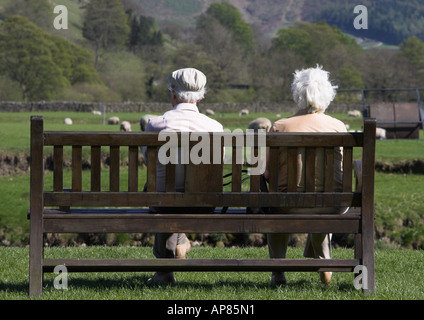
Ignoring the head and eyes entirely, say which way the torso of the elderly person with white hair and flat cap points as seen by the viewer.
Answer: away from the camera

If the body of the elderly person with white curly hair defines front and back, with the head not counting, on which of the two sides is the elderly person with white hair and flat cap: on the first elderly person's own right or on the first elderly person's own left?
on the first elderly person's own left

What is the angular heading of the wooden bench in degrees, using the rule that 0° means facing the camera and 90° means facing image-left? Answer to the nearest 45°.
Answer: approximately 180°

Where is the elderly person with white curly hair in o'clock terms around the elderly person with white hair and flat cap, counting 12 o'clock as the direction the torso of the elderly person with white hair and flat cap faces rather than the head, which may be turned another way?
The elderly person with white curly hair is roughly at 3 o'clock from the elderly person with white hair and flat cap.

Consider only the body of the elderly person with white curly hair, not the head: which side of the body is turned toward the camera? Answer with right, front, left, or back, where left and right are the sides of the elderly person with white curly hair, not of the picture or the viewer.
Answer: back

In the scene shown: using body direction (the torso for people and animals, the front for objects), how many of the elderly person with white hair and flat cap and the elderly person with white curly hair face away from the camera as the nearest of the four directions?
2

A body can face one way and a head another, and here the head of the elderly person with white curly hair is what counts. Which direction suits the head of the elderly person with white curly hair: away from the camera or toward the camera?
away from the camera
